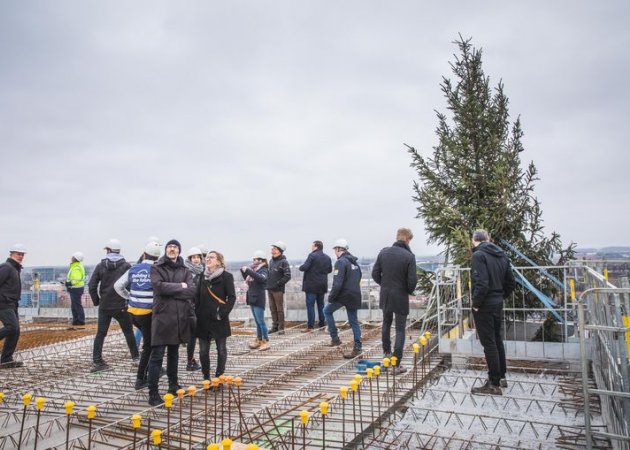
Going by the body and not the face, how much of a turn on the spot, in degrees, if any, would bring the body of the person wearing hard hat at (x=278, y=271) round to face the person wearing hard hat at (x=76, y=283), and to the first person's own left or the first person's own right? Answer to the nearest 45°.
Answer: approximately 90° to the first person's own right

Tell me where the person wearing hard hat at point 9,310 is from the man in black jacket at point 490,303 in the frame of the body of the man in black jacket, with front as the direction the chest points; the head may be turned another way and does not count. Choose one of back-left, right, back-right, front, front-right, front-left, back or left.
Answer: front-left

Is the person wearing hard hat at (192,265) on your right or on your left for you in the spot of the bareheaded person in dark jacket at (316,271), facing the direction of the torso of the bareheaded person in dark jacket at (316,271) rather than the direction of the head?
on your left

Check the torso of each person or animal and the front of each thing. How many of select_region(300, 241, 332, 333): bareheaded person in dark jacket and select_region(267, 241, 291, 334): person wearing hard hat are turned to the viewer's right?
0

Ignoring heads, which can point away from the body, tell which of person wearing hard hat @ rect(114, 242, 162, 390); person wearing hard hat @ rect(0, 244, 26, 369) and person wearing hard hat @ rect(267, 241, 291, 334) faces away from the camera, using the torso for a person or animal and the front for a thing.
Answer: person wearing hard hat @ rect(114, 242, 162, 390)

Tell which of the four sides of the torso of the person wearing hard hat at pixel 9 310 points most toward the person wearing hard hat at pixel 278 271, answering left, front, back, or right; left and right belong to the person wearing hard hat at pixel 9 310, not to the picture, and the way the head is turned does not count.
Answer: front

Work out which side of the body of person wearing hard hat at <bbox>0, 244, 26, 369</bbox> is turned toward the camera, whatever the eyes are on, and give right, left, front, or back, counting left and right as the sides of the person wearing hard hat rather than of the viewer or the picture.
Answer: right

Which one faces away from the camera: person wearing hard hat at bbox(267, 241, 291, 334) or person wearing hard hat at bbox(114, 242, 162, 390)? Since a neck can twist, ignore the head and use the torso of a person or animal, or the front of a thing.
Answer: person wearing hard hat at bbox(114, 242, 162, 390)

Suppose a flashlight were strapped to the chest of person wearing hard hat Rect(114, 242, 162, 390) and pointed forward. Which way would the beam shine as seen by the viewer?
away from the camera

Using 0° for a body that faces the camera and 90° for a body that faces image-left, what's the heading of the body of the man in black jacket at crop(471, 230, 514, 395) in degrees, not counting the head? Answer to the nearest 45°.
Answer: approximately 135°

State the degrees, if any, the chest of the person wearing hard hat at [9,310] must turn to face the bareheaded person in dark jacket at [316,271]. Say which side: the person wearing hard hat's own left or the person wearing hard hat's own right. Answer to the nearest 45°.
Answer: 0° — they already face them

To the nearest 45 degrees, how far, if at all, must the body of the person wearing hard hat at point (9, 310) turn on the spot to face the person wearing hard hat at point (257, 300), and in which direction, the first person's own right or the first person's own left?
0° — they already face them

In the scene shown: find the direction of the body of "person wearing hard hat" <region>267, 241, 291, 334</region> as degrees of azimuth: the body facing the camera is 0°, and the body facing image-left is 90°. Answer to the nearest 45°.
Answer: approximately 45°

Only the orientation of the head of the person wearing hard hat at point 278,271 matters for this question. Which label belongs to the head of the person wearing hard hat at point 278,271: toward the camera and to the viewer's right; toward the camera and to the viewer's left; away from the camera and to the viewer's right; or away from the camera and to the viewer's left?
toward the camera and to the viewer's left

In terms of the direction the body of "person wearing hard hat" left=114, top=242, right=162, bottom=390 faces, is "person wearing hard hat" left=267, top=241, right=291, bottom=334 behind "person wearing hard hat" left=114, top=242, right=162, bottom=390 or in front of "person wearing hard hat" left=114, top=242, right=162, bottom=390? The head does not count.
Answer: in front

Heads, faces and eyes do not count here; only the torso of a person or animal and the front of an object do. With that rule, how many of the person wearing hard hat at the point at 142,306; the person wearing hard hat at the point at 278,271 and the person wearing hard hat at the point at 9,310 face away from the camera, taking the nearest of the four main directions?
1
